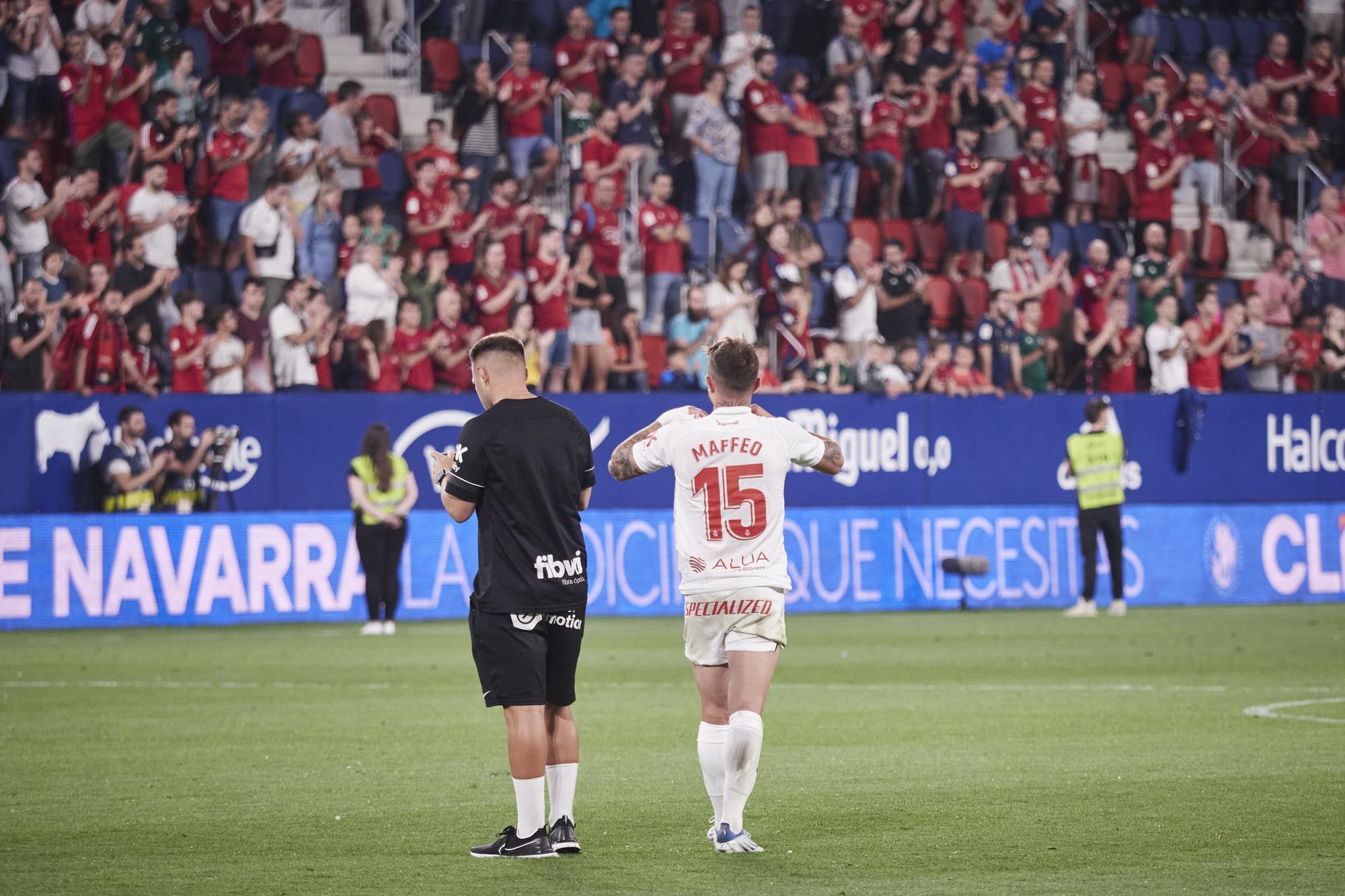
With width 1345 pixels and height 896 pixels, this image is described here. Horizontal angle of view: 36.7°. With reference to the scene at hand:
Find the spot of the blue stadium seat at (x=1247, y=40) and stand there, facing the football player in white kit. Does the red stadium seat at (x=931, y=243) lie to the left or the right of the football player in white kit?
right

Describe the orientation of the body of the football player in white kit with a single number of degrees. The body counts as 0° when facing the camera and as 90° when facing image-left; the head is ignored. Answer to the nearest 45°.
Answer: approximately 180°

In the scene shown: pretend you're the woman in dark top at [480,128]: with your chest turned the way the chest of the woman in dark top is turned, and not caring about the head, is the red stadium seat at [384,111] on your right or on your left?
on your right

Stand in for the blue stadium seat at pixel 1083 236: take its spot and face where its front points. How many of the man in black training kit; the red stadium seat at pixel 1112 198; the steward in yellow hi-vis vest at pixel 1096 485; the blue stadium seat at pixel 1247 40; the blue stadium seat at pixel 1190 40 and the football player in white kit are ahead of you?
3

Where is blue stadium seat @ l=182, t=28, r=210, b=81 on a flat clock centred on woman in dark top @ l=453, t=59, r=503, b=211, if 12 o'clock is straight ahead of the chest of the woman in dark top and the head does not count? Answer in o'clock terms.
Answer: The blue stadium seat is roughly at 4 o'clock from the woman in dark top.

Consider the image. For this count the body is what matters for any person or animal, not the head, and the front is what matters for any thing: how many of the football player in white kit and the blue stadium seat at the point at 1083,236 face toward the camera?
1

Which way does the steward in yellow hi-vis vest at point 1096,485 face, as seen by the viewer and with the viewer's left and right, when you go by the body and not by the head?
facing away from the viewer

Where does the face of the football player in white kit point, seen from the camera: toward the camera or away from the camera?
away from the camera

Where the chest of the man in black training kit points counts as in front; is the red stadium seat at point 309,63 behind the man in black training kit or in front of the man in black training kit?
in front

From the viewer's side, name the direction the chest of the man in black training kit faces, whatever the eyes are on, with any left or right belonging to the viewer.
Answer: facing away from the viewer and to the left of the viewer

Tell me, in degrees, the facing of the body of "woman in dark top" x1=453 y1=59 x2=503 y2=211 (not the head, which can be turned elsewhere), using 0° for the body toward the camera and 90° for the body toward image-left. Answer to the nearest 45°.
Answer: approximately 315°

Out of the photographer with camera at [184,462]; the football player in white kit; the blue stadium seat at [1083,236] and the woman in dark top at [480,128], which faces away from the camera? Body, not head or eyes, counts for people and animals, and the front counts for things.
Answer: the football player in white kit
